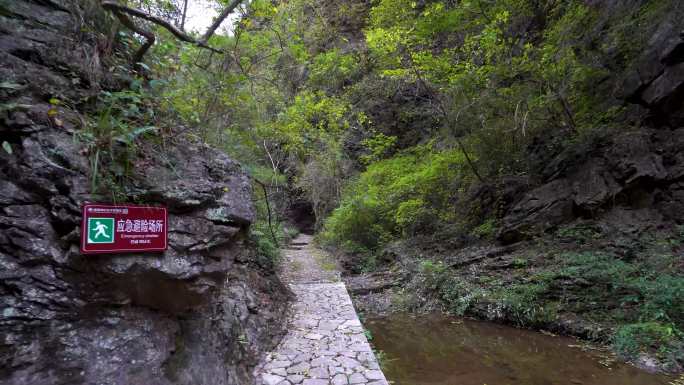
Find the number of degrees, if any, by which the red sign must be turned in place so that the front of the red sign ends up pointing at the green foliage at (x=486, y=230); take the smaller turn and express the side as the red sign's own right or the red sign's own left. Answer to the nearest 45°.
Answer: approximately 90° to the red sign's own left

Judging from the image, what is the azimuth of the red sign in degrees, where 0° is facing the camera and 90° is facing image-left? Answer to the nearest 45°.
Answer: approximately 0°

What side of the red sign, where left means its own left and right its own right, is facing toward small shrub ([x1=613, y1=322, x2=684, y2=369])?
left
